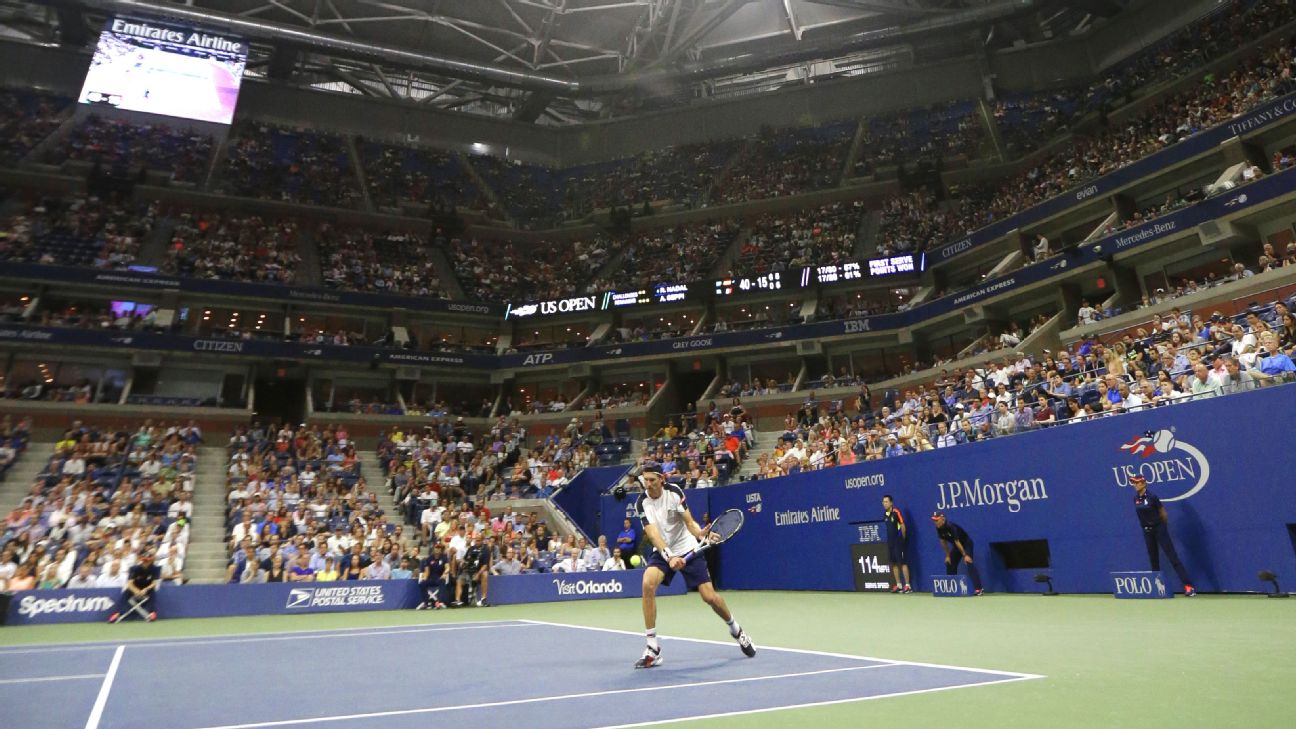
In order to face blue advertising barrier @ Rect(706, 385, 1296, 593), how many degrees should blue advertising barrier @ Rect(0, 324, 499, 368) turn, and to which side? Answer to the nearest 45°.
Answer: approximately 45° to its left

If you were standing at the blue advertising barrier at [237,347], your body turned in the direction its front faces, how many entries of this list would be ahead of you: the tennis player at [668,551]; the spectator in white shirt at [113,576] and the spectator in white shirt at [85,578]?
3

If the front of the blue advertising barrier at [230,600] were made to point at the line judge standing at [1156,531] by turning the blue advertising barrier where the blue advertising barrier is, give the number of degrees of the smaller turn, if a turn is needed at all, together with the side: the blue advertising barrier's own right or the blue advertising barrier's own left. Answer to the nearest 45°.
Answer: approximately 45° to the blue advertising barrier's own left

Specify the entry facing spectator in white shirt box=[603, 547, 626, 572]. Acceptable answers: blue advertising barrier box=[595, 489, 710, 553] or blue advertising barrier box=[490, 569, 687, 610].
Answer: blue advertising barrier box=[595, 489, 710, 553]

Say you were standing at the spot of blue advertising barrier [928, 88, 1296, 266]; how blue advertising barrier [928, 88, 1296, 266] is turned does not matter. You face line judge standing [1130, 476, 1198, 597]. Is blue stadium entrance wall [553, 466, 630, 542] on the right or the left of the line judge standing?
right

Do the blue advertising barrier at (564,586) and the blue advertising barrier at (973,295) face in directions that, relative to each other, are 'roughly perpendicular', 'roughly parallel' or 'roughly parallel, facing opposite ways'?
roughly perpendicular

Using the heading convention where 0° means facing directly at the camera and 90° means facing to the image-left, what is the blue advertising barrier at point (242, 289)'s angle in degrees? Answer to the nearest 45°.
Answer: approximately 0°

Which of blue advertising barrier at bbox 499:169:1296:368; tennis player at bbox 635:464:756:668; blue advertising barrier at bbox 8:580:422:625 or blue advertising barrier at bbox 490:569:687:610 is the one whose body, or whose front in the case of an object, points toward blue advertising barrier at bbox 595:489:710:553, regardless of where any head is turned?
blue advertising barrier at bbox 499:169:1296:368
